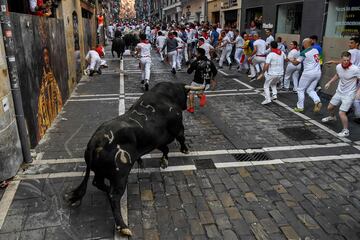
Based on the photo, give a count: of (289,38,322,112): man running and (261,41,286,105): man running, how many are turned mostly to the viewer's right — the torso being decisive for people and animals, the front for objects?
0

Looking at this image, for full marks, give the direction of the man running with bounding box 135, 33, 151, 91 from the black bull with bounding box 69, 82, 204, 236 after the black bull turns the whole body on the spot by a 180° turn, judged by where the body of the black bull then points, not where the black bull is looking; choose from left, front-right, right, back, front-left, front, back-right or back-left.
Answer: back-right

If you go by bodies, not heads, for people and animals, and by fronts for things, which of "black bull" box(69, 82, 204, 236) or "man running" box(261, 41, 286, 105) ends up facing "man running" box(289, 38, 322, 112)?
the black bull

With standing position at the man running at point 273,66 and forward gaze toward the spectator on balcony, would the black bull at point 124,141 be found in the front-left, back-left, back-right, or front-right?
front-left

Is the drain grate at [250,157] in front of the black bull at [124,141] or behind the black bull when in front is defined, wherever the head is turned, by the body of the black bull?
in front

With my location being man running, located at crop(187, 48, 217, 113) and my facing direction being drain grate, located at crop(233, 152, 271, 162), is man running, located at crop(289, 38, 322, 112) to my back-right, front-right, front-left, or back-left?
front-left

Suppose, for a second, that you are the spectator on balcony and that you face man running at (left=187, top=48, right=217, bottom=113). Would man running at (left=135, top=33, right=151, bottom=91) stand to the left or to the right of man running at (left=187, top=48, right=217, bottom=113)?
left

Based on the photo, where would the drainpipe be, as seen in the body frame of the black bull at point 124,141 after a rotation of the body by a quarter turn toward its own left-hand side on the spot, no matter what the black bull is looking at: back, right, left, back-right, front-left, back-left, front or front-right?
front

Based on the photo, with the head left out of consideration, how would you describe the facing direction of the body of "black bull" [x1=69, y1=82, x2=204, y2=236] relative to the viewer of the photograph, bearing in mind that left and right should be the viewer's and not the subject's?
facing away from the viewer and to the right of the viewer

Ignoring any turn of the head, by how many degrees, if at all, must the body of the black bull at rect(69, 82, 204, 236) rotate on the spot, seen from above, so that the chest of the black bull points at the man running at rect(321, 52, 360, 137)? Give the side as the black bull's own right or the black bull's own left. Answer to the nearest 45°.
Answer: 0° — it already faces them

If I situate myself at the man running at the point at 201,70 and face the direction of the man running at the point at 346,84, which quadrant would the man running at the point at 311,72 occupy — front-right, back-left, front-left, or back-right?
front-left

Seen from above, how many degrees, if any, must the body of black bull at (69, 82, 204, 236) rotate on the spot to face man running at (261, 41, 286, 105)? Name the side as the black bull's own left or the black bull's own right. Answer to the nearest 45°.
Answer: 0° — it already faces them
